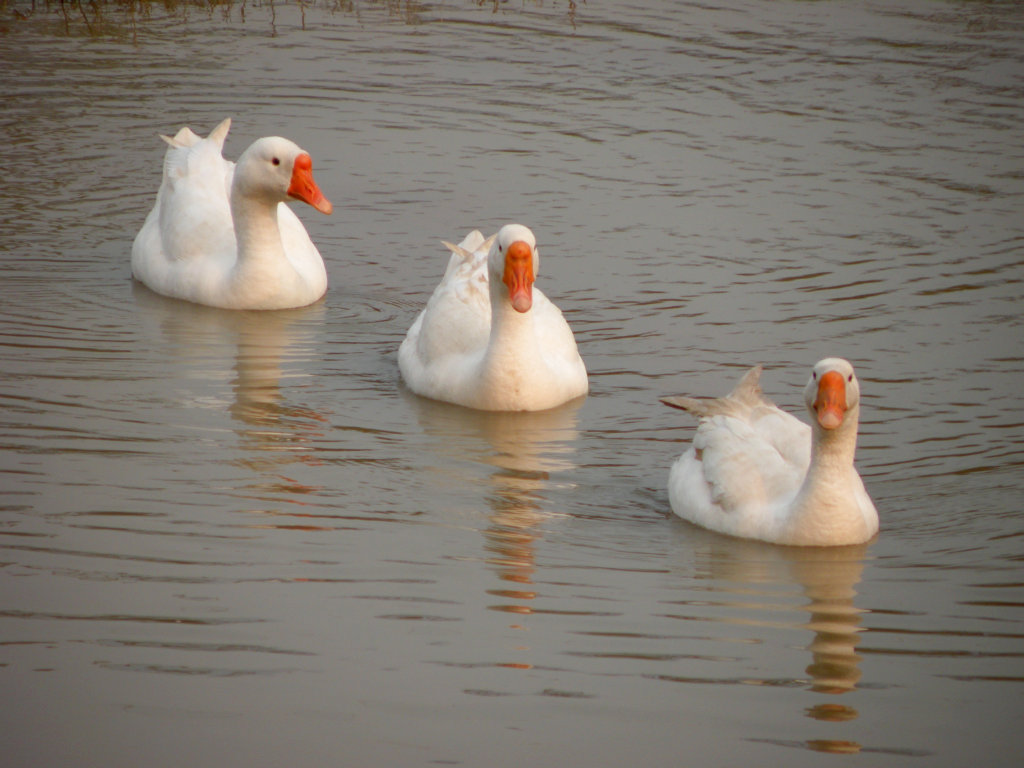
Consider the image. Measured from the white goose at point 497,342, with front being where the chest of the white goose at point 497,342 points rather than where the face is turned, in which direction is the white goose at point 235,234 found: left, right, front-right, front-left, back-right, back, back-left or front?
back-right

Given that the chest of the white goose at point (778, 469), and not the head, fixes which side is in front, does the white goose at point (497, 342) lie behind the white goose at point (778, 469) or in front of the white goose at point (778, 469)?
behind

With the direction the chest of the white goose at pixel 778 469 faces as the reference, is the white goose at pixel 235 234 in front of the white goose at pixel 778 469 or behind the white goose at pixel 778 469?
behind

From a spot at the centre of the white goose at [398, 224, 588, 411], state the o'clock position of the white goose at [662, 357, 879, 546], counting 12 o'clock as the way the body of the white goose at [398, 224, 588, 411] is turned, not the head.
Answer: the white goose at [662, 357, 879, 546] is roughly at 11 o'clock from the white goose at [398, 224, 588, 411].

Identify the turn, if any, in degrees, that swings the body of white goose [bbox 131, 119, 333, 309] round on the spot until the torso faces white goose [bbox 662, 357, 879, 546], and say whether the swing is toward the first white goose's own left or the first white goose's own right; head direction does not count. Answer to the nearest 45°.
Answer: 0° — it already faces it

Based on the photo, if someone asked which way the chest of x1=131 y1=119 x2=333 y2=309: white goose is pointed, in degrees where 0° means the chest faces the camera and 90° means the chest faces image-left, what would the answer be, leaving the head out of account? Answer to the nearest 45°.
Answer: approximately 315°
